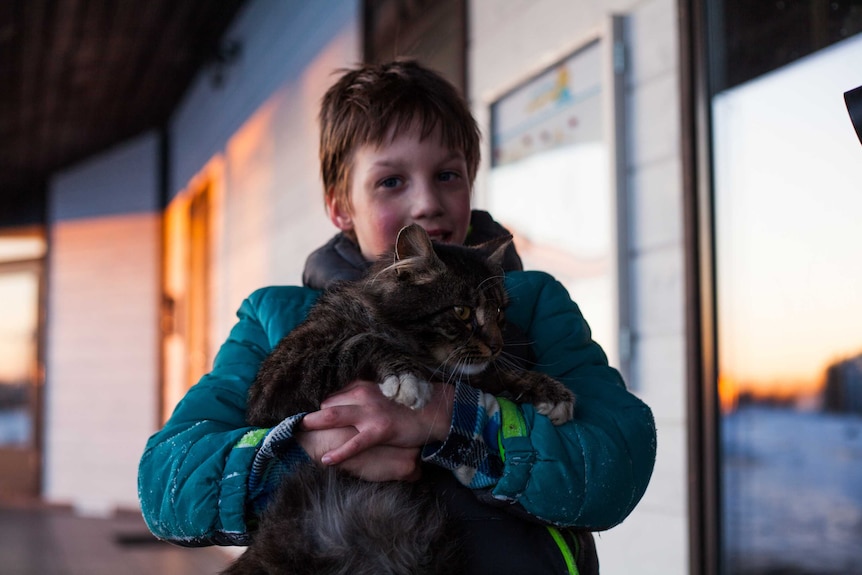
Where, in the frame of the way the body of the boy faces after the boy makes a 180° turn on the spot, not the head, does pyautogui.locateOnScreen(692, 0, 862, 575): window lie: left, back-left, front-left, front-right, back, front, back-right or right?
front-right

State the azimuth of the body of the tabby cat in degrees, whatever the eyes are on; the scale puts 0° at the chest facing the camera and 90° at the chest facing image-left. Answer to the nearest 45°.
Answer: approximately 315°

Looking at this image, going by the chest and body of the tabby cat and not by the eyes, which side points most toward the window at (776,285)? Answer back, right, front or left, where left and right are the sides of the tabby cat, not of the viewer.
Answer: left
